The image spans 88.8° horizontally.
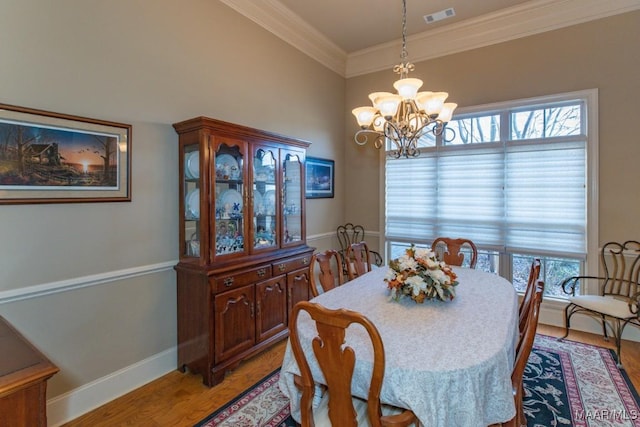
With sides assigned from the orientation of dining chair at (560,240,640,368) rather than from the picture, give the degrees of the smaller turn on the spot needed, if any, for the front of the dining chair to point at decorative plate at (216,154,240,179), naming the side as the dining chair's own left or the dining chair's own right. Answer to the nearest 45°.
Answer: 0° — it already faces it

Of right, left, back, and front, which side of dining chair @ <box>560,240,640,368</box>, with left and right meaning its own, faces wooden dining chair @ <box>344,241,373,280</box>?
front

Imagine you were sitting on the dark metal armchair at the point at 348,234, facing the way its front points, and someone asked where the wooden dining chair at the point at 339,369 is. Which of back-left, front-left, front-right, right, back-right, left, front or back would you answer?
front-right

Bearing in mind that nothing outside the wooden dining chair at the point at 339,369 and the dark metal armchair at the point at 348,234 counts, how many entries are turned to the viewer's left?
0

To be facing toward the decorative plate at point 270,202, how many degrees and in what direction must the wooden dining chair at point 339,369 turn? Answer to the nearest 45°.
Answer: approximately 45° to its left

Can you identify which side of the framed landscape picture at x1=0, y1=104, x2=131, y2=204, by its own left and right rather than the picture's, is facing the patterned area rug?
front

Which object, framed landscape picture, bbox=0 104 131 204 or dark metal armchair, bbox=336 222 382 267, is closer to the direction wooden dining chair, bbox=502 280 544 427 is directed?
the framed landscape picture

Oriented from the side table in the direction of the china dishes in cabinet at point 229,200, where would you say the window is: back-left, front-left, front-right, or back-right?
front-right

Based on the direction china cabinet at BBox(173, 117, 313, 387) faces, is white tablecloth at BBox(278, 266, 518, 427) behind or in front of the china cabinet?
in front

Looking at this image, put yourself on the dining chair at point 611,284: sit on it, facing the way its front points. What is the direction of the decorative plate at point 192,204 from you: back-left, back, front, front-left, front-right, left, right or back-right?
front

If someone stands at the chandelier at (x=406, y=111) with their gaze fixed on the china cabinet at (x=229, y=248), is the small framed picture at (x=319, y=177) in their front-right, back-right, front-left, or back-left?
front-right

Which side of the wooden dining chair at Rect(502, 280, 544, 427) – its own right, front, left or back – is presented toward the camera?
left

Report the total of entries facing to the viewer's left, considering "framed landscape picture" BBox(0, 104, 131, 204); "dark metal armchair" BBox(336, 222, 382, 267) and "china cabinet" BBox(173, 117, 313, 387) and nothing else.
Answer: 0

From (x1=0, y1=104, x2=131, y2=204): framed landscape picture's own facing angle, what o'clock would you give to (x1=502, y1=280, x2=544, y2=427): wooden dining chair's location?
The wooden dining chair is roughly at 12 o'clock from the framed landscape picture.

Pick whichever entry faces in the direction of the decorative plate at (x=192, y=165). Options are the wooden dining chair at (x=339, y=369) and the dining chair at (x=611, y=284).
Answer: the dining chair

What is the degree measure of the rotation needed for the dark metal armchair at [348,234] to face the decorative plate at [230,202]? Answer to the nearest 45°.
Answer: approximately 90° to its right

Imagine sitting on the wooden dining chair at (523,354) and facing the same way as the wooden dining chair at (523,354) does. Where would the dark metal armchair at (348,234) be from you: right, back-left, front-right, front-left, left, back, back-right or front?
front-right

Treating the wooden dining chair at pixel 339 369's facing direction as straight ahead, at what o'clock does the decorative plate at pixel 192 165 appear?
The decorative plate is roughly at 9 o'clock from the wooden dining chair.

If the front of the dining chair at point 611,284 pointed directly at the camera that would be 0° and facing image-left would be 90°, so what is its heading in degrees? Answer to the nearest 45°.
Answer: approximately 45°

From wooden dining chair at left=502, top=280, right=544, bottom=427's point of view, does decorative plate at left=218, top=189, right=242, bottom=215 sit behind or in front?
in front
